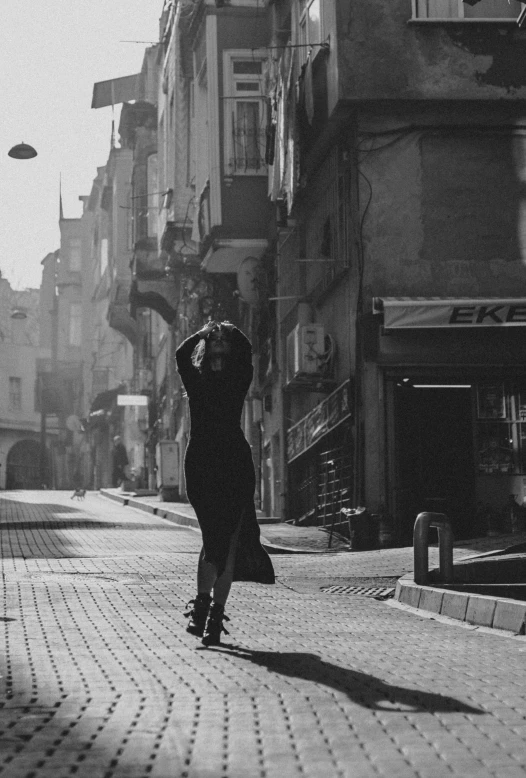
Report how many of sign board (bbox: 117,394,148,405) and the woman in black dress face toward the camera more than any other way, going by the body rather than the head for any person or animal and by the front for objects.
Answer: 2

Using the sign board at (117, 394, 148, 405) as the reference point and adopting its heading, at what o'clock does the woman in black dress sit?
The woman in black dress is roughly at 12 o'clock from the sign board.

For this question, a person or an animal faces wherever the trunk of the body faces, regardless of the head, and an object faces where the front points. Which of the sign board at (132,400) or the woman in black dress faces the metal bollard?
the sign board

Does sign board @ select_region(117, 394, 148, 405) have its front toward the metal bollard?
yes

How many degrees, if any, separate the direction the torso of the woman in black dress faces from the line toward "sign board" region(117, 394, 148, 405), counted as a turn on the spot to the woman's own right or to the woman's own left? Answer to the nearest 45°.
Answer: approximately 180°

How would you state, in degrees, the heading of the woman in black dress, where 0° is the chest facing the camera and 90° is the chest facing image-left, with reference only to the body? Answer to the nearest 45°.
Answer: approximately 0°
